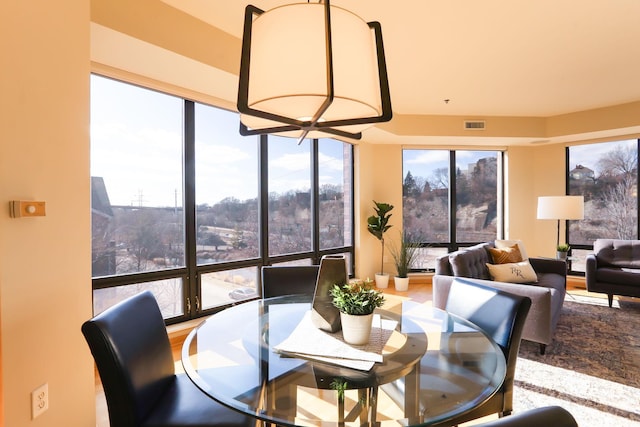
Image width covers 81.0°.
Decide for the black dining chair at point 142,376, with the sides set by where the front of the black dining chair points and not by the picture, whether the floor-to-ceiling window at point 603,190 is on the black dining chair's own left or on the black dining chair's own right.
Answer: on the black dining chair's own left

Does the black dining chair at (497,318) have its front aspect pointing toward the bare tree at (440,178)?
no

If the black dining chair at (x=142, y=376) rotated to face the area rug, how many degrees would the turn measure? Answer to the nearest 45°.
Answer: approximately 45° to its left

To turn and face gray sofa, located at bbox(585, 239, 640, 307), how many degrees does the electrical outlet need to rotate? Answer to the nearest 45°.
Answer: approximately 45° to its left

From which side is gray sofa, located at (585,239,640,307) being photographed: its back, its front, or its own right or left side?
front

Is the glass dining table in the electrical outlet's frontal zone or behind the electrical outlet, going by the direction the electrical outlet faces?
frontal zone

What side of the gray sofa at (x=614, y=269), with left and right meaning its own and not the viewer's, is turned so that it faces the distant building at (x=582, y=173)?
back

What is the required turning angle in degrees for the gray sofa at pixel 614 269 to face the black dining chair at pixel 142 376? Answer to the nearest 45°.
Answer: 0° — it already faces it

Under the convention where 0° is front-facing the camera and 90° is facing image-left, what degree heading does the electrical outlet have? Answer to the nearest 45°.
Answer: approximately 315°

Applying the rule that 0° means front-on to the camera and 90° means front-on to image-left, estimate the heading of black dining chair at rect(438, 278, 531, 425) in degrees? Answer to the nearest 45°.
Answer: approximately 45°

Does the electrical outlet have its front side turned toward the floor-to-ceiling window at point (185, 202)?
no

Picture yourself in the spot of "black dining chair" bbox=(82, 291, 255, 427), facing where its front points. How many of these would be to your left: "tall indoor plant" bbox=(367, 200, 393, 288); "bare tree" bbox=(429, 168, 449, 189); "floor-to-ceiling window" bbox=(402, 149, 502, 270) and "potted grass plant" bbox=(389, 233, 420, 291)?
4

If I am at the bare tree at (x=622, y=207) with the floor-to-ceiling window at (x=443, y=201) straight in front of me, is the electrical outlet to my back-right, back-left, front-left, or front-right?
front-left

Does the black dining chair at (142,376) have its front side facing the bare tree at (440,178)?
no

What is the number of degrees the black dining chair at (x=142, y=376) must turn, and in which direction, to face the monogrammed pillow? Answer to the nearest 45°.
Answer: approximately 45° to its left
